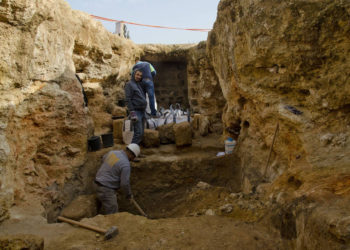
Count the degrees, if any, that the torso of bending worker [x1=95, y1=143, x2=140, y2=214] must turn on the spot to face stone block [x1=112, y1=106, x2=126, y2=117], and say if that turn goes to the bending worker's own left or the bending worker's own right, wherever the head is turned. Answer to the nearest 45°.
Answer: approximately 45° to the bending worker's own left

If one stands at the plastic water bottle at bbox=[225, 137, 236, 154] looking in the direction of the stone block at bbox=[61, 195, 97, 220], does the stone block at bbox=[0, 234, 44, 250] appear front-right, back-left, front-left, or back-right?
front-left

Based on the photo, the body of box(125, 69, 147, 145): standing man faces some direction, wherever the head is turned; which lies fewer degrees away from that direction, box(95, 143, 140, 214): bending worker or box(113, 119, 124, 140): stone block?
the bending worker

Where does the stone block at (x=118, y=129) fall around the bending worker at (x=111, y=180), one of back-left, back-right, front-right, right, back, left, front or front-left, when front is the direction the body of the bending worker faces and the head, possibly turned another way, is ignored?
front-left

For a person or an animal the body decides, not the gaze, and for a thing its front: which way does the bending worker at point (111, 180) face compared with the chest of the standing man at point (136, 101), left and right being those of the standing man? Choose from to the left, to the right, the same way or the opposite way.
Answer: to the left

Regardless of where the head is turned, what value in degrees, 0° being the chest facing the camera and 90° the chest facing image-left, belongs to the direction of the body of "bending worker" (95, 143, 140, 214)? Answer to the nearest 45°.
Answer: approximately 225°

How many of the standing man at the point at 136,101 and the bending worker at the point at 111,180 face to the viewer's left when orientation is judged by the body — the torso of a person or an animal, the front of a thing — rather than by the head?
0

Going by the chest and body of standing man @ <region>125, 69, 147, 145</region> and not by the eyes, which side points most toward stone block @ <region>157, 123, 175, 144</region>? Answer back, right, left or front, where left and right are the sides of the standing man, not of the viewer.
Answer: left

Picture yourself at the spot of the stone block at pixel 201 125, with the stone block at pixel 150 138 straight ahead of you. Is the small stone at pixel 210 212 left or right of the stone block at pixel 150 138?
left
